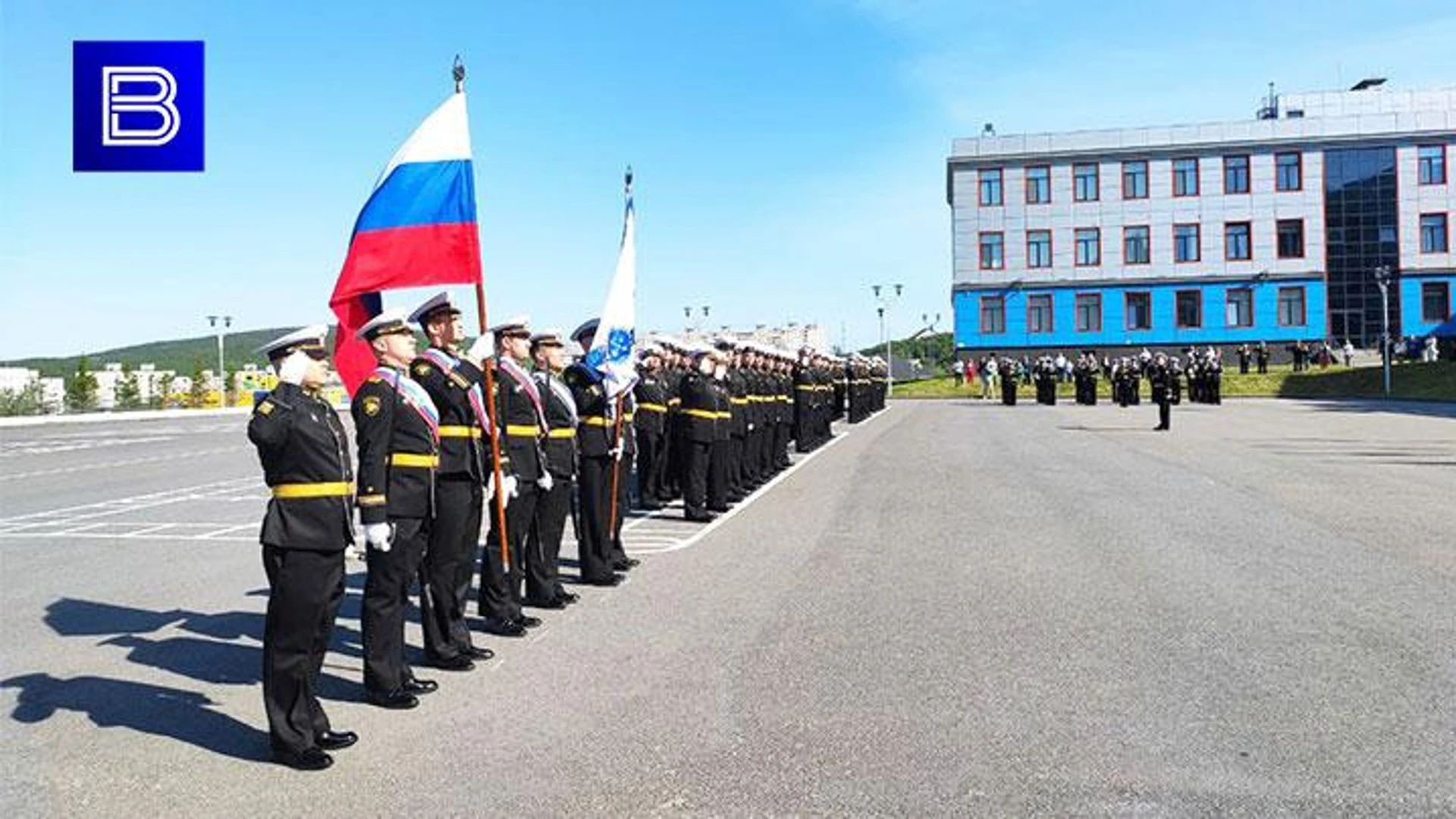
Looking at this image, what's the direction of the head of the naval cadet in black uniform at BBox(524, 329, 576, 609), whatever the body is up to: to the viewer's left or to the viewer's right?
to the viewer's right

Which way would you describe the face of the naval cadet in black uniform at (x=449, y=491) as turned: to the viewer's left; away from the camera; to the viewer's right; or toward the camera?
to the viewer's right

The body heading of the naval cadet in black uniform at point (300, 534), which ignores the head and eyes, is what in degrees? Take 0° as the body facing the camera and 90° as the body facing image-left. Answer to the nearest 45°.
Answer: approximately 315°

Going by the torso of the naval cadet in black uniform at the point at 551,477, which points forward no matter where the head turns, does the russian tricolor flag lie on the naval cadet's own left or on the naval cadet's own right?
on the naval cadet's own right

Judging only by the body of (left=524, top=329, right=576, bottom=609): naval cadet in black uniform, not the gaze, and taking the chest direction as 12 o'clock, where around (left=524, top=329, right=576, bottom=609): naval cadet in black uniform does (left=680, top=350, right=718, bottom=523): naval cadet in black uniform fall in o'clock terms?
(left=680, top=350, right=718, bottom=523): naval cadet in black uniform is roughly at 8 o'clock from (left=524, top=329, right=576, bottom=609): naval cadet in black uniform.

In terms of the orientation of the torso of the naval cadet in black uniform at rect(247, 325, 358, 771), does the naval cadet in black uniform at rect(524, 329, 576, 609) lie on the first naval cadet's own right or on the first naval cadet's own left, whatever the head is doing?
on the first naval cadet's own left

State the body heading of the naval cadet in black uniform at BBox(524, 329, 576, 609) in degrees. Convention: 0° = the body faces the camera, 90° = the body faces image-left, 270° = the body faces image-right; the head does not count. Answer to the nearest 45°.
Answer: approximately 315°

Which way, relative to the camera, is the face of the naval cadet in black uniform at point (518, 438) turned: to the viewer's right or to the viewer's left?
to the viewer's right

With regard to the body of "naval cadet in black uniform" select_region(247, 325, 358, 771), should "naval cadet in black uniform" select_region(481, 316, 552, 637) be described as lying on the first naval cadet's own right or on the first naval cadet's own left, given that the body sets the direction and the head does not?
on the first naval cadet's own left

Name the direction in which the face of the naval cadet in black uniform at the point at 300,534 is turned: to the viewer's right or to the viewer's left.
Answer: to the viewer's right
